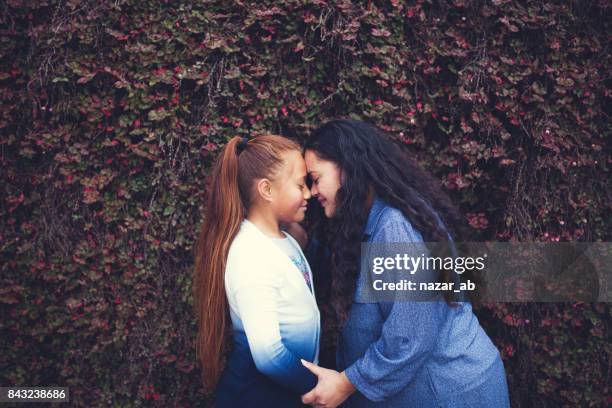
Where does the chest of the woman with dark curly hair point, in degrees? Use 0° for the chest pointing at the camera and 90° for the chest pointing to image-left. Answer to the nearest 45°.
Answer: approximately 90°
